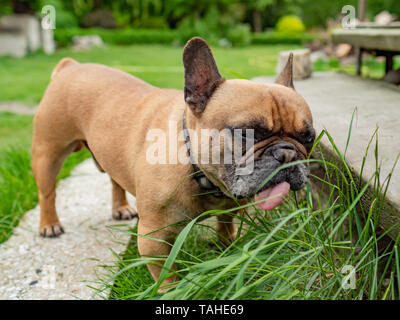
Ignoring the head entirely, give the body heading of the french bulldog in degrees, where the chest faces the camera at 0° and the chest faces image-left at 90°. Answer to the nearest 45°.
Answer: approximately 315°

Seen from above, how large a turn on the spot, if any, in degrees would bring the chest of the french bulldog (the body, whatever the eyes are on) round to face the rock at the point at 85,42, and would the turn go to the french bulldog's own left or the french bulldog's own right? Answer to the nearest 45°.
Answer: approximately 135° to the french bulldog's own left

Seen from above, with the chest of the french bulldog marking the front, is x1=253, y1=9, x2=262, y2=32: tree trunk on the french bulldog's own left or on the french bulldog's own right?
on the french bulldog's own left

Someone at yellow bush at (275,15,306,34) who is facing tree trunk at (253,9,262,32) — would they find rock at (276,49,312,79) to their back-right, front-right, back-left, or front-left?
back-left

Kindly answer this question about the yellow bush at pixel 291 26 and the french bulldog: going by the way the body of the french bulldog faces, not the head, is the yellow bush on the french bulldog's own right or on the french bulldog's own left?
on the french bulldog's own left

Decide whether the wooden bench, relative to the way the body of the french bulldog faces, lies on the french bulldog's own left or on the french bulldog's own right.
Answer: on the french bulldog's own left

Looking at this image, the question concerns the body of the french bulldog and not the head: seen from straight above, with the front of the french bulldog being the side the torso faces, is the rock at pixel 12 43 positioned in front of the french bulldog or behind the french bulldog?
behind

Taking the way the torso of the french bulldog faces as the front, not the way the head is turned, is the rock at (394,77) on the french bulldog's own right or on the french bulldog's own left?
on the french bulldog's own left
